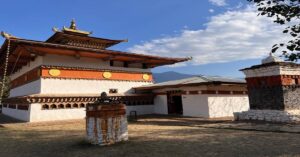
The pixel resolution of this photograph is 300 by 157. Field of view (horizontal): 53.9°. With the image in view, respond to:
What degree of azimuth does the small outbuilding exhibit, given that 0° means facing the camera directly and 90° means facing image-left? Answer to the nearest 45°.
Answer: approximately 45°

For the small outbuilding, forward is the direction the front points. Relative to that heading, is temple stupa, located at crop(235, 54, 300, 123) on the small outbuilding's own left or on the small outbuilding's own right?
on the small outbuilding's own left

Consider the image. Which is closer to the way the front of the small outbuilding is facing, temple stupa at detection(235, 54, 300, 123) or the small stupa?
the small stupa
